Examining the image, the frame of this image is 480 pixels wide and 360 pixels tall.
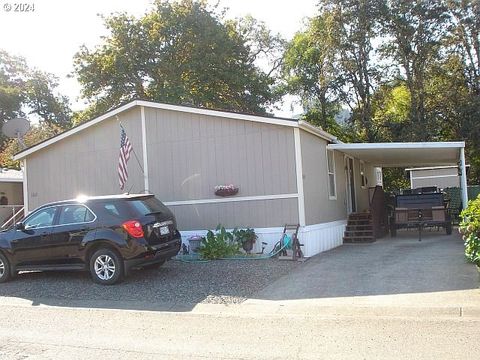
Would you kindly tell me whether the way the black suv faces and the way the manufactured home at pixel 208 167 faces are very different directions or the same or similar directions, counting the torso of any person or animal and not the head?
very different directions

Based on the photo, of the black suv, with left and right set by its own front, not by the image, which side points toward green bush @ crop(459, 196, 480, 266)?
back

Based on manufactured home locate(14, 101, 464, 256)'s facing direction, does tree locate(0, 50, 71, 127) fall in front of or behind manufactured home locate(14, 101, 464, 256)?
behind

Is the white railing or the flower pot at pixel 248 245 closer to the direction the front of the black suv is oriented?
the white railing

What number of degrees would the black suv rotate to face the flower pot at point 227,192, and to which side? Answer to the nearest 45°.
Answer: approximately 90° to its right

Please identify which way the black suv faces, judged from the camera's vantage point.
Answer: facing away from the viewer and to the left of the viewer

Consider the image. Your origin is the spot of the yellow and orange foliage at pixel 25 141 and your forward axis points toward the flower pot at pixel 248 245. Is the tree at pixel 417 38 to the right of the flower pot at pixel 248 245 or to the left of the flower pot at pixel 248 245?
left

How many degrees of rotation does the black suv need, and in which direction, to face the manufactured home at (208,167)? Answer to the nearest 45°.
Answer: approximately 90° to its right
